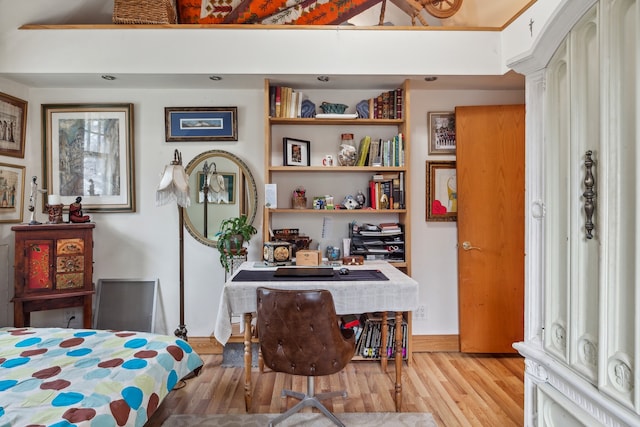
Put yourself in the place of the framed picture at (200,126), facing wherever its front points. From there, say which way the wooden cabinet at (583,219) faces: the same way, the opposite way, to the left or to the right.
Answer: to the right

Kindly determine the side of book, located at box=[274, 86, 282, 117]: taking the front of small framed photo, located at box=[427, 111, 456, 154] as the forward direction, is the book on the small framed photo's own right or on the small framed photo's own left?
on the small framed photo's own right

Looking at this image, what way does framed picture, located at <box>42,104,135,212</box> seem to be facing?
toward the camera

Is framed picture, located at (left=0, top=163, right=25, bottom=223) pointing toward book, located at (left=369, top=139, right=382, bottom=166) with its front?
yes

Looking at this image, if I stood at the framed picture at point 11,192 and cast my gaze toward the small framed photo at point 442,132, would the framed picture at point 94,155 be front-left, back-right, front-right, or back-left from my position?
front-left

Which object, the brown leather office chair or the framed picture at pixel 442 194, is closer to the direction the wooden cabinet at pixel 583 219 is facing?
the brown leather office chair

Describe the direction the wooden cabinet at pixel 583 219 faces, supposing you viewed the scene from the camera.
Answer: facing the viewer and to the left of the viewer

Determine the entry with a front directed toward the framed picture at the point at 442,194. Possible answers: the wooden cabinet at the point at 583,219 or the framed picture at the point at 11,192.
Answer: the framed picture at the point at 11,192

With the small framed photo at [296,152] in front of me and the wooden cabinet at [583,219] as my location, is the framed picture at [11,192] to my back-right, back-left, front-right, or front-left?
front-left

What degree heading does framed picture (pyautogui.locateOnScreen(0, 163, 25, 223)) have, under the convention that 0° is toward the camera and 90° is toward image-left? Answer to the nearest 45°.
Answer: approximately 315°

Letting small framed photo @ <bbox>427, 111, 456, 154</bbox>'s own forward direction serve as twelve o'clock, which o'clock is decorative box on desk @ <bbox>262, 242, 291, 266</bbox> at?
The decorative box on desk is roughly at 2 o'clock from the small framed photo.

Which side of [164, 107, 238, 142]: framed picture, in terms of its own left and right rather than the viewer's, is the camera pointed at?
front

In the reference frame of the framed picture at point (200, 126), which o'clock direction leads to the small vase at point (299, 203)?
The small vase is roughly at 10 o'clock from the framed picture.

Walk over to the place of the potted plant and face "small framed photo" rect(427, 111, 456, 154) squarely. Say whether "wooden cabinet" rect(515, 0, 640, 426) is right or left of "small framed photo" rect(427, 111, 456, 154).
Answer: right

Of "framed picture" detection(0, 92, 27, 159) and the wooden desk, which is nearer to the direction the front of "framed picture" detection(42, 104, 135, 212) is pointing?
the wooden desk

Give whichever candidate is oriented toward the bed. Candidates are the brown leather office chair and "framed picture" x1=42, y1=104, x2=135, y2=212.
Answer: the framed picture

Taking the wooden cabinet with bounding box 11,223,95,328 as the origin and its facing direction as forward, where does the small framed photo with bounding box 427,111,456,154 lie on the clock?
The small framed photo is roughly at 10 o'clock from the wooden cabinet.

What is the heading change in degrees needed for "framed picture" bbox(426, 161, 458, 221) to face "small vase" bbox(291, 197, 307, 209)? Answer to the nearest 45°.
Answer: approximately 45° to its right
